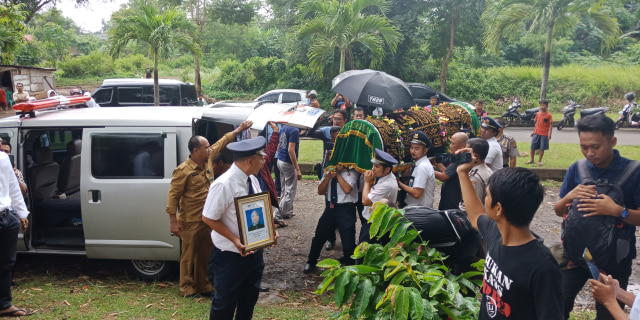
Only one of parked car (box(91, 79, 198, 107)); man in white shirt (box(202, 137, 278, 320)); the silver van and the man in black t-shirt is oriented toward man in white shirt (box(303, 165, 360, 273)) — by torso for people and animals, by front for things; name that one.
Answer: the man in black t-shirt

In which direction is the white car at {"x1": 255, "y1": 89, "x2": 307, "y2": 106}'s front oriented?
to the viewer's left

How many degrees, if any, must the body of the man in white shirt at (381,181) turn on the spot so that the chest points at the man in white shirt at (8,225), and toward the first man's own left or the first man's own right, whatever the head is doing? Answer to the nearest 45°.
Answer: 0° — they already face them

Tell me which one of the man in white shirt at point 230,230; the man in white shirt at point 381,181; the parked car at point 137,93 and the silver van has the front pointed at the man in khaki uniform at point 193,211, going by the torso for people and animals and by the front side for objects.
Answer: the man in white shirt at point 381,181

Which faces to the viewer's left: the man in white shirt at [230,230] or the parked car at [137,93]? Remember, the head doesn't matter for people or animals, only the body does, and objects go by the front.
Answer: the parked car

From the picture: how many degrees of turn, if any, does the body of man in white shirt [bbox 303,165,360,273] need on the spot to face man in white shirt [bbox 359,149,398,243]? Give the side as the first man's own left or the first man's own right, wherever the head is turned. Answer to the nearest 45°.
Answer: approximately 90° to the first man's own left

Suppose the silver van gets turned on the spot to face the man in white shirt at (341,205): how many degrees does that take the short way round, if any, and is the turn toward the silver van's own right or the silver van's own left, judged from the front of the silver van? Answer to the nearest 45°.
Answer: approximately 180°

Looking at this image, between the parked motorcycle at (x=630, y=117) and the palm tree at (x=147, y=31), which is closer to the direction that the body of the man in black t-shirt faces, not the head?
the palm tree
